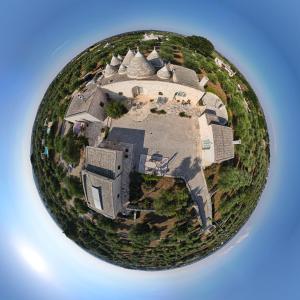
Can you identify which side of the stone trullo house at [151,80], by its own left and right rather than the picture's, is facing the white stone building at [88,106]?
right

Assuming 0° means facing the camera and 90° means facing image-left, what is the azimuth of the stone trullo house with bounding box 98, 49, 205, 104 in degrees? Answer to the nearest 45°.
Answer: approximately 0°
